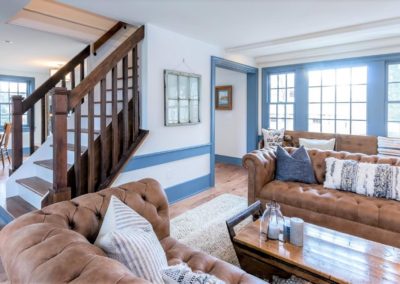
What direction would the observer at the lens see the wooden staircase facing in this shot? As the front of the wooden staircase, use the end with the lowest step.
facing the viewer and to the left of the viewer

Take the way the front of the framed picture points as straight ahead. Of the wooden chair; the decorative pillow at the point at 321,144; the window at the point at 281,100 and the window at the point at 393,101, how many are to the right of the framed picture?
1

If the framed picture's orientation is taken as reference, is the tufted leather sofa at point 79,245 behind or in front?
in front

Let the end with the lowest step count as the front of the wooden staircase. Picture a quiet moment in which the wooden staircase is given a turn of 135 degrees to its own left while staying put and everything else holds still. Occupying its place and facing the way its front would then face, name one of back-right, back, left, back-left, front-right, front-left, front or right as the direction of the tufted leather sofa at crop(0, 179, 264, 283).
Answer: right

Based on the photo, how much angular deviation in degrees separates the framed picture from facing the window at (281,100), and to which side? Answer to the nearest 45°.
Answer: approximately 45° to its left

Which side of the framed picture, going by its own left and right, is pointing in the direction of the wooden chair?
right

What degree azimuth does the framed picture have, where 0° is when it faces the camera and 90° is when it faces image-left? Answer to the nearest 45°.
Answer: approximately 0°

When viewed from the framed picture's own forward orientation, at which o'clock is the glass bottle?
The glass bottle is roughly at 12 o'clock from the framed picture.

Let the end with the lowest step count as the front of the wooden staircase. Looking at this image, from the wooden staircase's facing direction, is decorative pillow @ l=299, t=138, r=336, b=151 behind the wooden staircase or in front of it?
behind

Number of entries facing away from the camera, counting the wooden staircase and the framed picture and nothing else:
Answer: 0

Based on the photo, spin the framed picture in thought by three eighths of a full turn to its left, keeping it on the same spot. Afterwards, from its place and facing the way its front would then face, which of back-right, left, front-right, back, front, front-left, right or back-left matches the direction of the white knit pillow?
back-right

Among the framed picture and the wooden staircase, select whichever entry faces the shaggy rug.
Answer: the framed picture

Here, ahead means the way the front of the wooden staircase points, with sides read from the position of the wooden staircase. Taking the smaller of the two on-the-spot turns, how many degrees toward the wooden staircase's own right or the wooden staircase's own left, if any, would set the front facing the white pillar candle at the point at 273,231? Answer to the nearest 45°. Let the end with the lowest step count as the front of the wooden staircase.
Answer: approximately 90° to the wooden staircase's own left

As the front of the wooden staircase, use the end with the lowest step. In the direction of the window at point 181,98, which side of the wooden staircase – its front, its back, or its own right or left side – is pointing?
back
